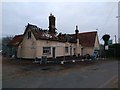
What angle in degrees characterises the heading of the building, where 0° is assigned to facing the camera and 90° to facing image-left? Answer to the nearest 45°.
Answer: approximately 315°
